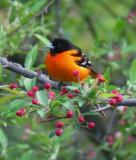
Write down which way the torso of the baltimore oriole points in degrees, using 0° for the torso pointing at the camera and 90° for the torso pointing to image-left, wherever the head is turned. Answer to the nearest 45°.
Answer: approximately 45°

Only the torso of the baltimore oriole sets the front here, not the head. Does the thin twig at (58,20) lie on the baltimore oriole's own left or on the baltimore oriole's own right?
on the baltimore oriole's own right

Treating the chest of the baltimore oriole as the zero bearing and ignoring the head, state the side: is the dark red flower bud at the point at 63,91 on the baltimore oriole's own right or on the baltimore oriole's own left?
on the baltimore oriole's own left

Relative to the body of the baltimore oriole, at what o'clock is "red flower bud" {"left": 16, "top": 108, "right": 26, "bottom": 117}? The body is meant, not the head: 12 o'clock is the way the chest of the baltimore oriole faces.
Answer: The red flower bud is roughly at 1 o'clock from the baltimore oriole.

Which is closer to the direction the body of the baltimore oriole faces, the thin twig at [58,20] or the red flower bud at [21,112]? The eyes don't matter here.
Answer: the red flower bud

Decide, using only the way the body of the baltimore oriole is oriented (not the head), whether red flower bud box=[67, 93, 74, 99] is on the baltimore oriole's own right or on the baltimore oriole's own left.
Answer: on the baltimore oriole's own left
